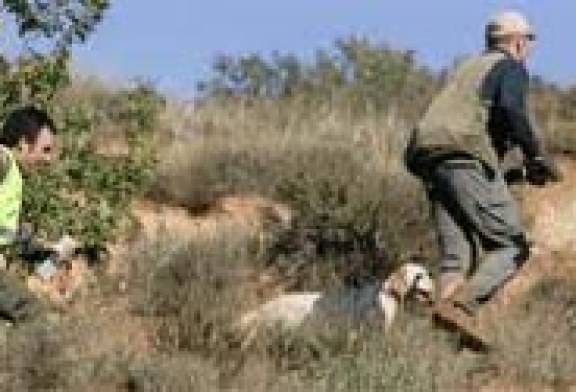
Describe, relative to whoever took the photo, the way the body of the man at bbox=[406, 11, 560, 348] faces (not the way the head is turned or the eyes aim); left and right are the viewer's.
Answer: facing away from the viewer and to the right of the viewer

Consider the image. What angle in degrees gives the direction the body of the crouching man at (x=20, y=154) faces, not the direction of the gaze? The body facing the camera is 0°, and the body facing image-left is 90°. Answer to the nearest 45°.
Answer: approximately 270°

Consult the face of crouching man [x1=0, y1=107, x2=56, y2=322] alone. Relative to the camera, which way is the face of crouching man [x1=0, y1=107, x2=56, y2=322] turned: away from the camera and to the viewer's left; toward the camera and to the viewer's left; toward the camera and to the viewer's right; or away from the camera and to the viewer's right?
toward the camera and to the viewer's right

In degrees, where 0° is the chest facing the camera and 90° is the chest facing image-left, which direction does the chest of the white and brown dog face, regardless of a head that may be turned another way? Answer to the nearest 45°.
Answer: approximately 270°

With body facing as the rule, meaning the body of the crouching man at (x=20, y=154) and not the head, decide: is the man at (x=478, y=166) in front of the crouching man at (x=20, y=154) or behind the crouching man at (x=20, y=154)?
in front

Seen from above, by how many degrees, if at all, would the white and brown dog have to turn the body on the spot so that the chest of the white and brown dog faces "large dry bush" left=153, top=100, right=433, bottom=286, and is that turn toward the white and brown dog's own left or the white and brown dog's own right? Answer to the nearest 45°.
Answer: approximately 90° to the white and brown dog's own left

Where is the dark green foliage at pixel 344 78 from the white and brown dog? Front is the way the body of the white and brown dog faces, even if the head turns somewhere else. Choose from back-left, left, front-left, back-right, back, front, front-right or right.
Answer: left

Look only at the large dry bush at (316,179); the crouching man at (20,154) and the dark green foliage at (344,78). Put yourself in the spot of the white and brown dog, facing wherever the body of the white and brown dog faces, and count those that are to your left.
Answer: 2

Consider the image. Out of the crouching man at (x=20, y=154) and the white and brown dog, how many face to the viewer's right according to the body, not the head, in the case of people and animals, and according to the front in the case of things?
2
